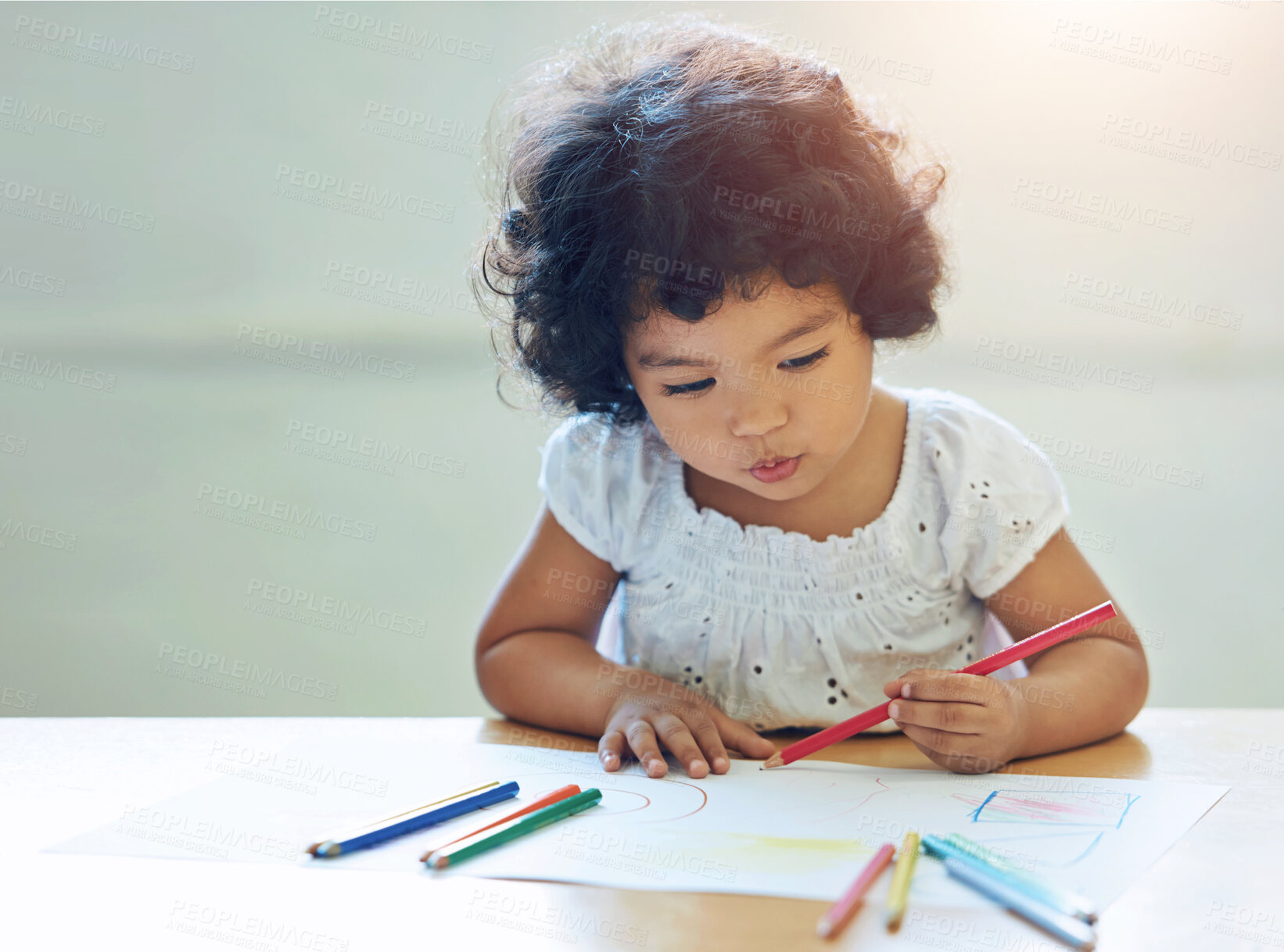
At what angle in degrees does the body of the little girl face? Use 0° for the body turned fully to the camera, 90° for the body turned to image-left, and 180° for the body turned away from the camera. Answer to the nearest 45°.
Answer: approximately 0°
